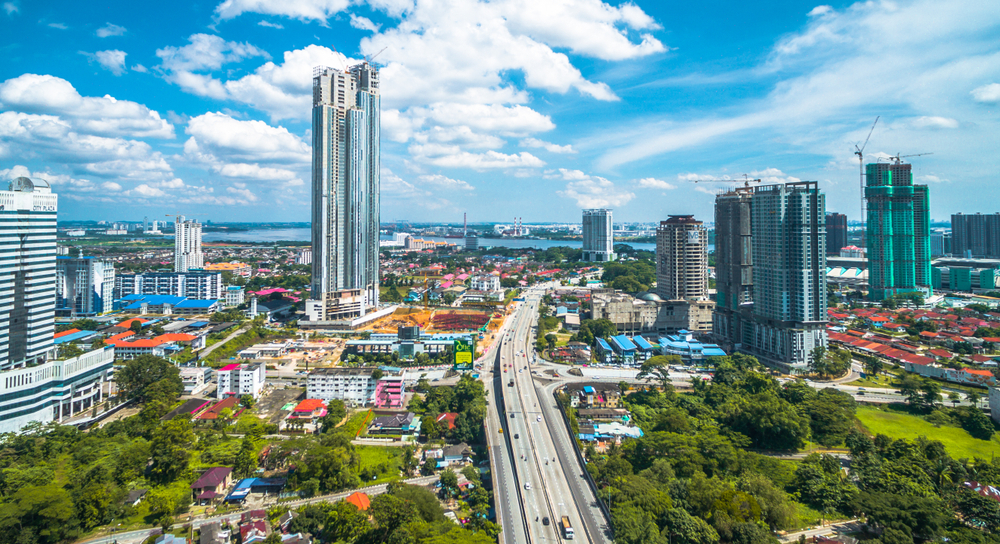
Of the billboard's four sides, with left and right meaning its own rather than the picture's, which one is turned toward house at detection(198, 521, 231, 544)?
front

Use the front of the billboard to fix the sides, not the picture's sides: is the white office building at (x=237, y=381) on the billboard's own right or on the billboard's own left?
on the billboard's own right

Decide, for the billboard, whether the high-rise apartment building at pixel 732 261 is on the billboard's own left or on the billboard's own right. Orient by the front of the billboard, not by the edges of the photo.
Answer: on the billboard's own left

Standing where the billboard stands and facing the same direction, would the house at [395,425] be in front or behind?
in front

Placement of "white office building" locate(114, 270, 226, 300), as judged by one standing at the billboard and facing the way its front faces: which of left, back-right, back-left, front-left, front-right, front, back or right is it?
back-right

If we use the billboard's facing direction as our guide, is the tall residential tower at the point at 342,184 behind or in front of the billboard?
behind

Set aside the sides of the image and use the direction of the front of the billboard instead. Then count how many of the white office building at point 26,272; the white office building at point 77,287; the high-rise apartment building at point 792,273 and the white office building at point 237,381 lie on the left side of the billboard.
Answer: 1

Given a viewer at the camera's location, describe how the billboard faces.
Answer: facing the viewer

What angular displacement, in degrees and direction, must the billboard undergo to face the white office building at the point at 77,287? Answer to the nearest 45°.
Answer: approximately 135° to its right

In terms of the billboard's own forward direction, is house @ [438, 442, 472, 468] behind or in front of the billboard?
in front

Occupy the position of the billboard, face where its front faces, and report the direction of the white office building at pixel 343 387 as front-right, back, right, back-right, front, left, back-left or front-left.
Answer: front-right
